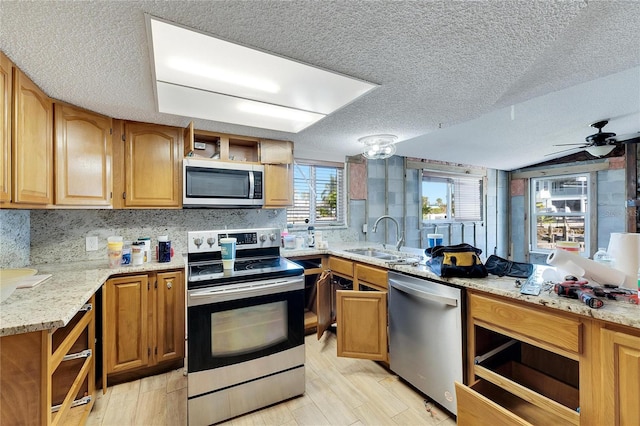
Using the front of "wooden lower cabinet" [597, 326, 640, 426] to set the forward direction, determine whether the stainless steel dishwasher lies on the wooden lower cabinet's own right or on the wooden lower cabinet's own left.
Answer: on the wooden lower cabinet's own right

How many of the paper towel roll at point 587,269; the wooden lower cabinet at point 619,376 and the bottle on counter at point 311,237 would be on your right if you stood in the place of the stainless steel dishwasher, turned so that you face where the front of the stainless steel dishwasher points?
1

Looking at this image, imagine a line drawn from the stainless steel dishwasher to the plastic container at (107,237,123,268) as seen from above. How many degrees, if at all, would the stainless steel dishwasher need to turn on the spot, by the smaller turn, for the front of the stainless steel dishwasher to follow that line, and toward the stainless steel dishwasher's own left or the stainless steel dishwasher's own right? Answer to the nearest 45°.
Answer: approximately 45° to the stainless steel dishwasher's own right

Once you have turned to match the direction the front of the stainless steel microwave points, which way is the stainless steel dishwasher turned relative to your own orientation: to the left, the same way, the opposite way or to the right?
to the right

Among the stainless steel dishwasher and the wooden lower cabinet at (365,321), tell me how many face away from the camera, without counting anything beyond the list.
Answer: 0

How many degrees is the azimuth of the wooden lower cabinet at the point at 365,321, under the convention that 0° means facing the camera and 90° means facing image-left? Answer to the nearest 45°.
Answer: approximately 45°

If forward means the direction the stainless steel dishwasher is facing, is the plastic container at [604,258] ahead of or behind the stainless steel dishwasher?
behind

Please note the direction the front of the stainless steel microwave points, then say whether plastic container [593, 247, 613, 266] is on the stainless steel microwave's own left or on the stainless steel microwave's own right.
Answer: on the stainless steel microwave's own left

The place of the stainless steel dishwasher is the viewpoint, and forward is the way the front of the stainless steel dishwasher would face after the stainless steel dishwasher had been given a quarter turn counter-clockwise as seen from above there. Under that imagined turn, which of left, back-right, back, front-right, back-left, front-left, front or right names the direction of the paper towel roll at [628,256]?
front-left

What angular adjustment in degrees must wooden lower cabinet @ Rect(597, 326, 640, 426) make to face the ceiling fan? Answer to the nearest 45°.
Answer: approximately 135° to its right

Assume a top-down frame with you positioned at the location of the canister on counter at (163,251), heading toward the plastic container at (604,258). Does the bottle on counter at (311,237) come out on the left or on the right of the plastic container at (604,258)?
left

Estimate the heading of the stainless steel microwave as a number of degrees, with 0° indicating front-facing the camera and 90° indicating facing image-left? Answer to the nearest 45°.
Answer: approximately 0°

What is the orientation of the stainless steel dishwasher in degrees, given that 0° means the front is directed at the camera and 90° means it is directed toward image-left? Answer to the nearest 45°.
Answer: approximately 45°

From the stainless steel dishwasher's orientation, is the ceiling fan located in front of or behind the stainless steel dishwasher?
behind
